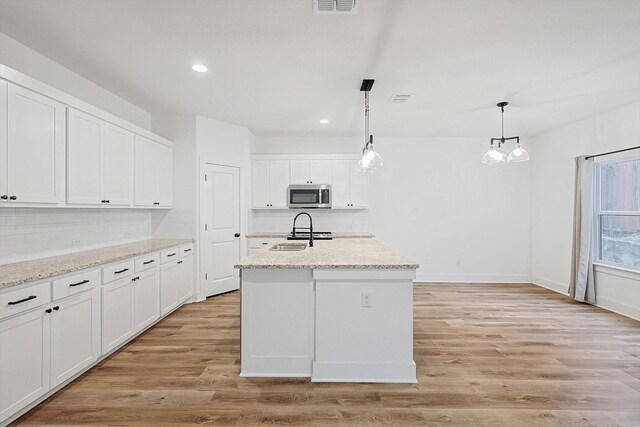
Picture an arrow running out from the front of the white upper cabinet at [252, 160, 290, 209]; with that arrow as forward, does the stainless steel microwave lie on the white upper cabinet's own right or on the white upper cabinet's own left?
on the white upper cabinet's own left

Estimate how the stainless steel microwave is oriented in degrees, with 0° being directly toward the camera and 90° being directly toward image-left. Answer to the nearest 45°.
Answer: approximately 0°

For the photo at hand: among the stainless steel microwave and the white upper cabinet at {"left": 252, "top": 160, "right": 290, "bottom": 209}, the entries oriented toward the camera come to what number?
2

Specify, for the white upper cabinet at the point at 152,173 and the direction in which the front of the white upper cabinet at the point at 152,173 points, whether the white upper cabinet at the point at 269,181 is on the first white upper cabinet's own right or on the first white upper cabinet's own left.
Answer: on the first white upper cabinet's own left

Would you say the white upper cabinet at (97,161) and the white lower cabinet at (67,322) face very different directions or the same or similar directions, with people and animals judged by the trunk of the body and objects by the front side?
same or similar directions

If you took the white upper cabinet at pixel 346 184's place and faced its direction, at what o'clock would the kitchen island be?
The kitchen island is roughly at 12 o'clock from the white upper cabinet.

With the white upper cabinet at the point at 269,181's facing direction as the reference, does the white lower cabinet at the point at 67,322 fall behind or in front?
in front

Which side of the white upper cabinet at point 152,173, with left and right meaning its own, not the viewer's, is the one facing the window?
front

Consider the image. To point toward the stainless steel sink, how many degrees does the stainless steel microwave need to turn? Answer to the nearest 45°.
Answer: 0° — it already faces it

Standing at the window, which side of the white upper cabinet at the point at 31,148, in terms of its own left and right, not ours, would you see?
front

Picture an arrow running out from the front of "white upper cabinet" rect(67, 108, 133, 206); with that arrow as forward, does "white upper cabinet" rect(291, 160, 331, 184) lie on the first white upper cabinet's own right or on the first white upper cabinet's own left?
on the first white upper cabinet's own left

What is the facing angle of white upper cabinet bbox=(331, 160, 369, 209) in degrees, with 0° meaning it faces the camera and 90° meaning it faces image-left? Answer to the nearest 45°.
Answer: approximately 0°

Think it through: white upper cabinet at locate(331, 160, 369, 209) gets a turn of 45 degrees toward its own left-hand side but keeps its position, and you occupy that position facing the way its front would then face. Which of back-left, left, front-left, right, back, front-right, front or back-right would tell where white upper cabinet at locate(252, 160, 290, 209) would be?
back-right

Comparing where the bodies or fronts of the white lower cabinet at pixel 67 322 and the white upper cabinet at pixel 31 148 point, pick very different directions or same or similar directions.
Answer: same or similar directions

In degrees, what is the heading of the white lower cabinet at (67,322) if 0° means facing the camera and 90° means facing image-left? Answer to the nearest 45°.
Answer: approximately 315°

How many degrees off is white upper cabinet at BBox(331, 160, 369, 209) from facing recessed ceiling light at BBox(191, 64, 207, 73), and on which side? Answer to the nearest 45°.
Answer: approximately 45° to its right

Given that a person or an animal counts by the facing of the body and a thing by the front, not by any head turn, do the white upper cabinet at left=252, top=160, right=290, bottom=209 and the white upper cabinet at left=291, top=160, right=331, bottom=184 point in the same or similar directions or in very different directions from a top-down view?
same or similar directions

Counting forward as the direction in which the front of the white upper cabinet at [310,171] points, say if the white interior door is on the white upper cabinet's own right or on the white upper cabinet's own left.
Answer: on the white upper cabinet's own right

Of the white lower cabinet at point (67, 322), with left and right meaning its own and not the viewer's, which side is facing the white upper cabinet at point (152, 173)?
left
